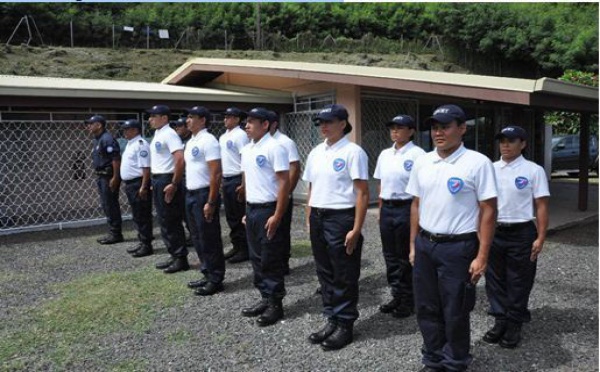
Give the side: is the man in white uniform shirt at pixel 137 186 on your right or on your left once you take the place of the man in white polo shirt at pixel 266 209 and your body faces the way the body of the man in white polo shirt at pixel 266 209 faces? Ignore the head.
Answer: on your right

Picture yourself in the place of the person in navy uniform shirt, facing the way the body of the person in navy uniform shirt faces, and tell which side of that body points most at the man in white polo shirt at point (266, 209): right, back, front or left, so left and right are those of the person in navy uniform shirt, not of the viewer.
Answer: left

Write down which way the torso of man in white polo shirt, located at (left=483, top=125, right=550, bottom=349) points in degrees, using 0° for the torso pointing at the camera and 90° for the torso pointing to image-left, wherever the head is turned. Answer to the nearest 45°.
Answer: approximately 45°

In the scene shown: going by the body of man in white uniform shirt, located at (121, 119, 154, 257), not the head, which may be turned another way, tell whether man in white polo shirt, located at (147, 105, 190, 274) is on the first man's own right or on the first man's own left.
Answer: on the first man's own left

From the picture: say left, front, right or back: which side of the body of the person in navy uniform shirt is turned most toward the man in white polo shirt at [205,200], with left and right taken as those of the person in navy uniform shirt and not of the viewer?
left

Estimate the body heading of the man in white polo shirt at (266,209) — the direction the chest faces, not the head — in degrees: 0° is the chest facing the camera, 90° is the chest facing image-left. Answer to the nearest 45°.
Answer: approximately 45°

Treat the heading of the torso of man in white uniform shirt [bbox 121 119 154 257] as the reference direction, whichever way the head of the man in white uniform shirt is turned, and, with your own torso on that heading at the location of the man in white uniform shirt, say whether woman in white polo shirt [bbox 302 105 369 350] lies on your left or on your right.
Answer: on your left

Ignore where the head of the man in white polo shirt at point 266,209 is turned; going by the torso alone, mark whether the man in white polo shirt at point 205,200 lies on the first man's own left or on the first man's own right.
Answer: on the first man's own right

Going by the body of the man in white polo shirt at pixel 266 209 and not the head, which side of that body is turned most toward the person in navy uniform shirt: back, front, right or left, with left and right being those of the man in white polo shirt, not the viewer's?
right
